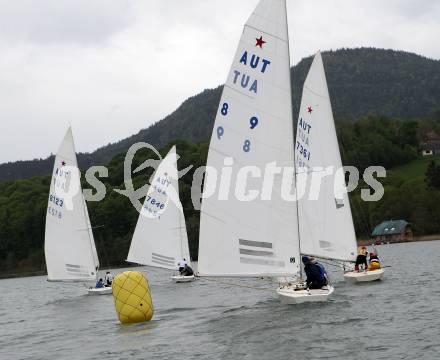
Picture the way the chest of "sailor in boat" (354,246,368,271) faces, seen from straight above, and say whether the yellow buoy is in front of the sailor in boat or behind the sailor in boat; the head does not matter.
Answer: in front

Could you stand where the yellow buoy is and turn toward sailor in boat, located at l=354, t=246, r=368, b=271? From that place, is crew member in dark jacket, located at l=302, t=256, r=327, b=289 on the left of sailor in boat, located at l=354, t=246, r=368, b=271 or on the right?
right
